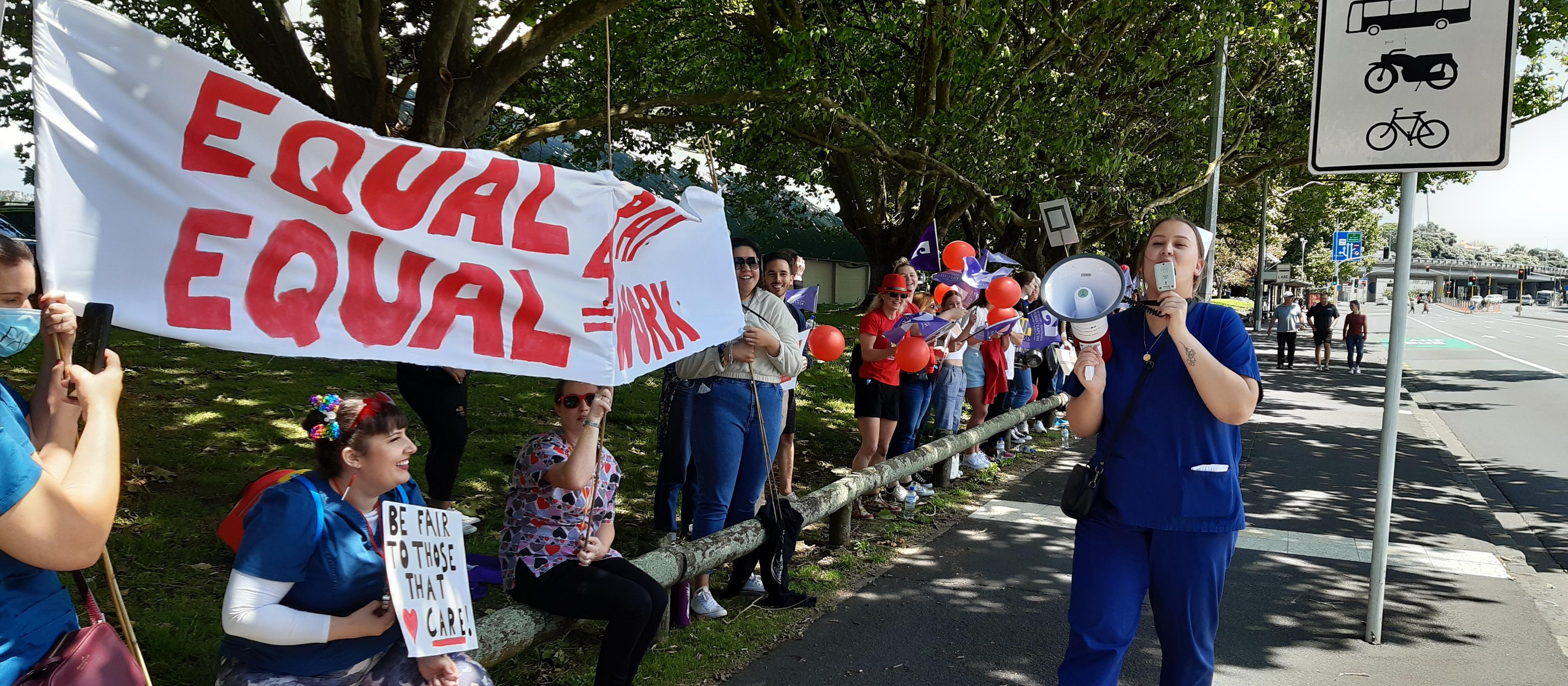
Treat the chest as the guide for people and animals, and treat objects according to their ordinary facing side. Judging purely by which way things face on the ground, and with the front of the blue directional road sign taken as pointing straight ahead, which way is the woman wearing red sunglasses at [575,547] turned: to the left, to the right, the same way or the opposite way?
to the left

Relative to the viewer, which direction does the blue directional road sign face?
toward the camera

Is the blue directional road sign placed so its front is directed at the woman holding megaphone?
yes

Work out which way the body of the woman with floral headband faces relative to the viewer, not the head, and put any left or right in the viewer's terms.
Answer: facing the viewer and to the right of the viewer

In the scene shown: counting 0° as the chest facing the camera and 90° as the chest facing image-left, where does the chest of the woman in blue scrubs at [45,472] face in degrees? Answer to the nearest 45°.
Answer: approximately 270°

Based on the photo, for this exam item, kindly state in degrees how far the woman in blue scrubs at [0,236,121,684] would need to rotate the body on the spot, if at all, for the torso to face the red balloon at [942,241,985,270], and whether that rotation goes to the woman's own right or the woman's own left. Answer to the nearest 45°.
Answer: approximately 45° to the woman's own left

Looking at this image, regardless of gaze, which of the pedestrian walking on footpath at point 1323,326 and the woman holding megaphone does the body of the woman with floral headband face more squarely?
the woman holding megaphone

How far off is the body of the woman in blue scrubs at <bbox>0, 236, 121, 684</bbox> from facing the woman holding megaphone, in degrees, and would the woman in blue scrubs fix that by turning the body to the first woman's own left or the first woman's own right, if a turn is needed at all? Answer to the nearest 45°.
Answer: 0° — they already face them

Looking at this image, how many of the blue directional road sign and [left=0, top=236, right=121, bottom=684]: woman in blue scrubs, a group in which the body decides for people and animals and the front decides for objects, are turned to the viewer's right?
1

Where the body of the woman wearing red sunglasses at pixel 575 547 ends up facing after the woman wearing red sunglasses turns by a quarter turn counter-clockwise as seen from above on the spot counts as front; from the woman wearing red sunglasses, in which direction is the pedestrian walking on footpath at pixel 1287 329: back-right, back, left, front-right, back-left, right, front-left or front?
front

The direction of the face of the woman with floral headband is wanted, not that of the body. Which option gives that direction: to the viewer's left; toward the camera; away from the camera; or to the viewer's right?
to the viewer's right

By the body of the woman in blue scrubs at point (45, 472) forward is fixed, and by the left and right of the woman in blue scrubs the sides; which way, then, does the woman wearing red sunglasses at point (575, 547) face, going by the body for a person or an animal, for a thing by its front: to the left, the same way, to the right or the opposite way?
to the right
